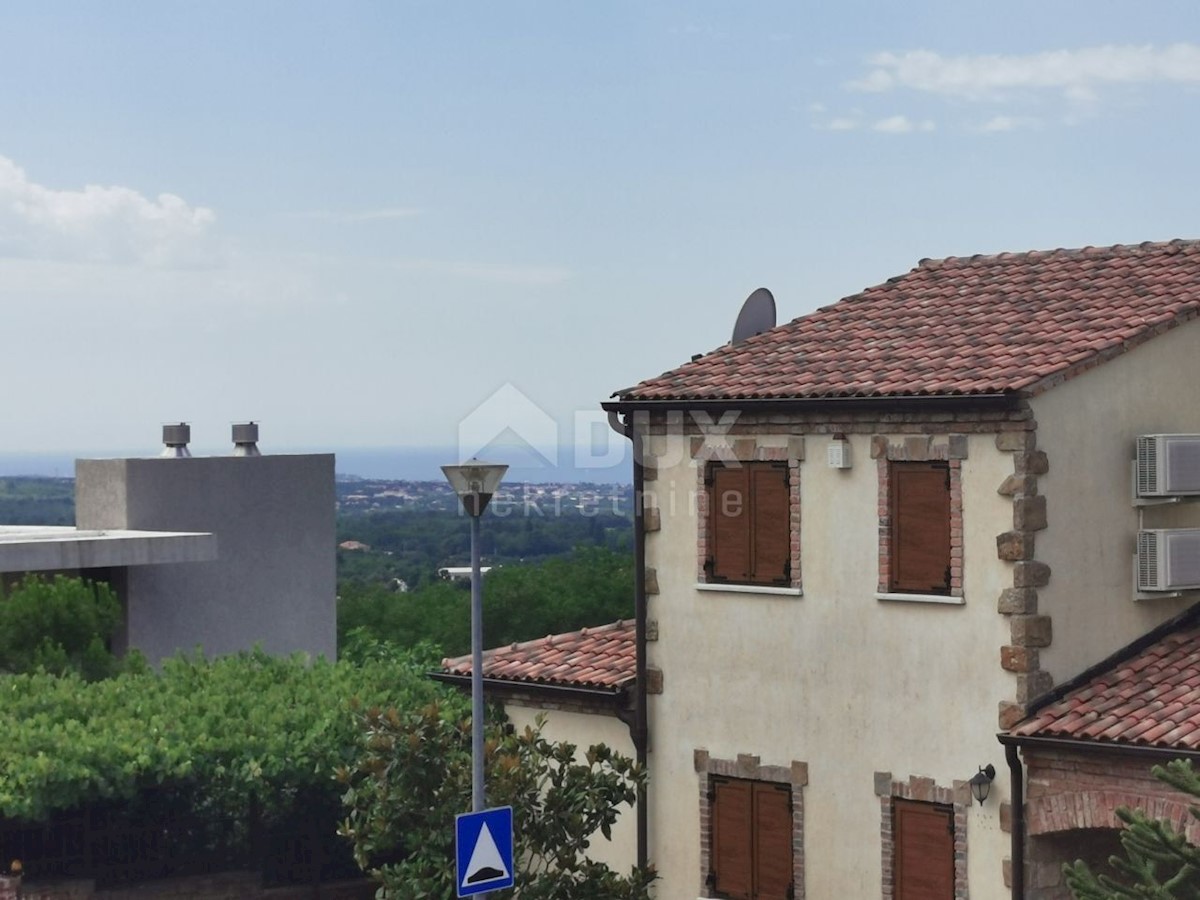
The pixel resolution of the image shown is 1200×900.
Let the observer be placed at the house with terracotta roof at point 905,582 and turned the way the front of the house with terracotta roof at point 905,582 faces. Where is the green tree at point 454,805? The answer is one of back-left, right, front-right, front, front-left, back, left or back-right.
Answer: right

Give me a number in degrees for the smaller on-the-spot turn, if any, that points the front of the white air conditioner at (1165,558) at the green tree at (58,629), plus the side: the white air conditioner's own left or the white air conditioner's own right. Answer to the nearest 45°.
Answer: approximately 135° to the white air conditioner's own right

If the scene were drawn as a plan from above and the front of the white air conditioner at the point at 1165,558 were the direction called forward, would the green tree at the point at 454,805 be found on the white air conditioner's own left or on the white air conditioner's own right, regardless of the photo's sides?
on the white air conditioner's own right

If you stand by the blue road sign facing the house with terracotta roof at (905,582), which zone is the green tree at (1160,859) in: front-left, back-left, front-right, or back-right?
front-right

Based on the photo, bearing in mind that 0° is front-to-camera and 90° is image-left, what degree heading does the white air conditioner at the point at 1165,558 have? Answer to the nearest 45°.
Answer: approximately 315°

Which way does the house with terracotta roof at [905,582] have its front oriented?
toward the camera

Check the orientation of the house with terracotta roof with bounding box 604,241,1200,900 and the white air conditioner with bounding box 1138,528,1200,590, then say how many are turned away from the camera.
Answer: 0

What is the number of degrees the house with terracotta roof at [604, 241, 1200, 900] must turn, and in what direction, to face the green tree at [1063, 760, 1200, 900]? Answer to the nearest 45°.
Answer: approximately 45° to its left
